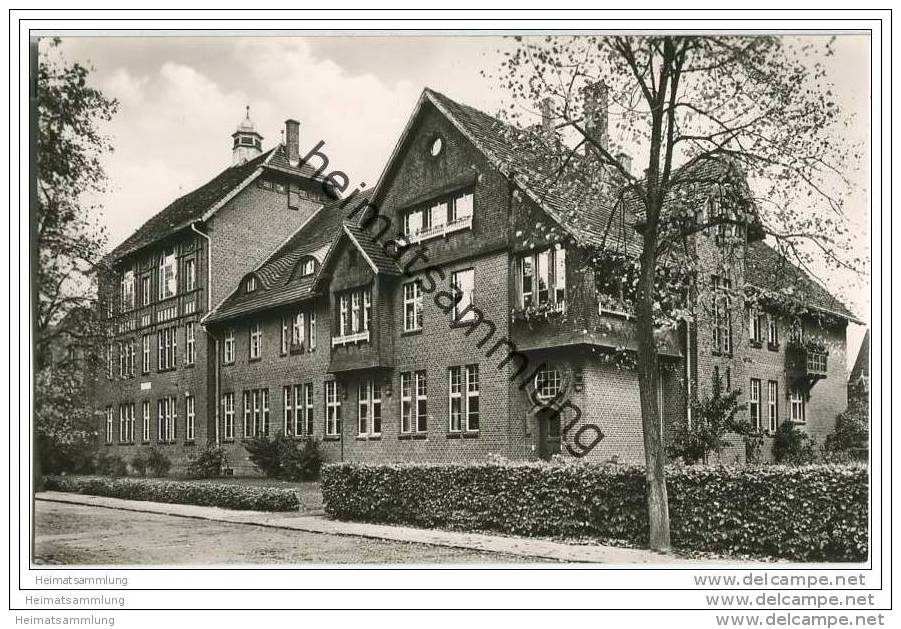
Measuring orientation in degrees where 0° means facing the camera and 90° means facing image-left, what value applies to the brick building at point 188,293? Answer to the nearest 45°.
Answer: approximately 45°

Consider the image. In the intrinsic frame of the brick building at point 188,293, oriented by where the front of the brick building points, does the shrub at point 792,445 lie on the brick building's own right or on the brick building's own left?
on the brick building's own left

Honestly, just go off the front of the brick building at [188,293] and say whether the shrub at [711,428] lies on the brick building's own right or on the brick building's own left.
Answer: on the brick building's own left
